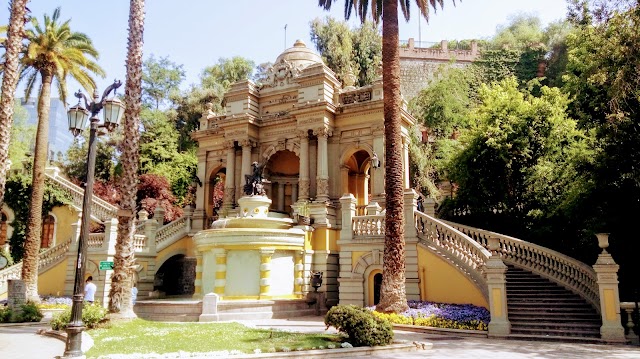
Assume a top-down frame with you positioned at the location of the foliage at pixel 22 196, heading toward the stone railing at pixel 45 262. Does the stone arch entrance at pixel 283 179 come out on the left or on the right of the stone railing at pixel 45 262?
left

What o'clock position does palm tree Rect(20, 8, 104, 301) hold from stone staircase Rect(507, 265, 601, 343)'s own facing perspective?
The palm tree is roughly at 3 o'clock from the stone staircase.

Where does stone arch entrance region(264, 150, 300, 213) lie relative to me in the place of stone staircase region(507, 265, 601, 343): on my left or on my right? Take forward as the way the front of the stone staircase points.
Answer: on my right

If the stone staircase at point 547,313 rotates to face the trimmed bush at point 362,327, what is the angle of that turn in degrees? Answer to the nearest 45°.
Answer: approximately 45° to its right

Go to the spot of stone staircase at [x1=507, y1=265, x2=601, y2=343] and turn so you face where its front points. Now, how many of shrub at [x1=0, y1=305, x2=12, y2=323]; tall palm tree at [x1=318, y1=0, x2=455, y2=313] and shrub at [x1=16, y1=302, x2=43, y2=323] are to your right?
3

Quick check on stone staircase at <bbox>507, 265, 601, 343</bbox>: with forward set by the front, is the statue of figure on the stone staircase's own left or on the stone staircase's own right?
on the stone staircase's own right

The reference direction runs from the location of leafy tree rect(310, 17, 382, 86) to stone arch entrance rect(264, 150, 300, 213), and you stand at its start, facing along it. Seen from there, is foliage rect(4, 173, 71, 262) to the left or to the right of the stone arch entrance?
right

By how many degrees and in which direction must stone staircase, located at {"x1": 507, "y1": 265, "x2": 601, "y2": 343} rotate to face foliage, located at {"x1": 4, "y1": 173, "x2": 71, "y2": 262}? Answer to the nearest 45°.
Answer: approximately 90° to its right

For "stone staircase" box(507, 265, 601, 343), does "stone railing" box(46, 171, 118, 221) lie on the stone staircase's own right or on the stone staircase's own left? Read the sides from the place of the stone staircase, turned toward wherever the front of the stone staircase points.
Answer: on the stone staircase's own right

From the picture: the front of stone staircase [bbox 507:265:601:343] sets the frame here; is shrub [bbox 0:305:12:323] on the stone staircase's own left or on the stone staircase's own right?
on the stone staircase's own right

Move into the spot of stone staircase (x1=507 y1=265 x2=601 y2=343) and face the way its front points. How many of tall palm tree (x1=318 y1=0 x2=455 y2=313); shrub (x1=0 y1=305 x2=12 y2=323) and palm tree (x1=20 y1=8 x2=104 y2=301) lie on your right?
3

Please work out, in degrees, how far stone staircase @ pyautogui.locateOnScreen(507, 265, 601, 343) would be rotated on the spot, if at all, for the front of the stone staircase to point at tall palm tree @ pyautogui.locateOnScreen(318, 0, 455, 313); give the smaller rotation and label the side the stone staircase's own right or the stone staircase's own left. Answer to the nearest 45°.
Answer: approximately 90° to the stone staircase's own right

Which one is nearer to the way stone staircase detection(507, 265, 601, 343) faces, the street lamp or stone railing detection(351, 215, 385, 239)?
the street lamp

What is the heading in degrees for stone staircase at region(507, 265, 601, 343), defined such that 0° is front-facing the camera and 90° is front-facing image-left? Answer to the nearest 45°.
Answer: approximately 0°

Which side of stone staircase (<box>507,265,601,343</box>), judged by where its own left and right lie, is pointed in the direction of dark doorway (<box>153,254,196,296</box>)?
right

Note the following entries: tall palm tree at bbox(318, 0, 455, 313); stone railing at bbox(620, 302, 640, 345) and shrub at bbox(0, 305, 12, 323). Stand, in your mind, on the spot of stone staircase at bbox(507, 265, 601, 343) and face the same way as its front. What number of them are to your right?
2
